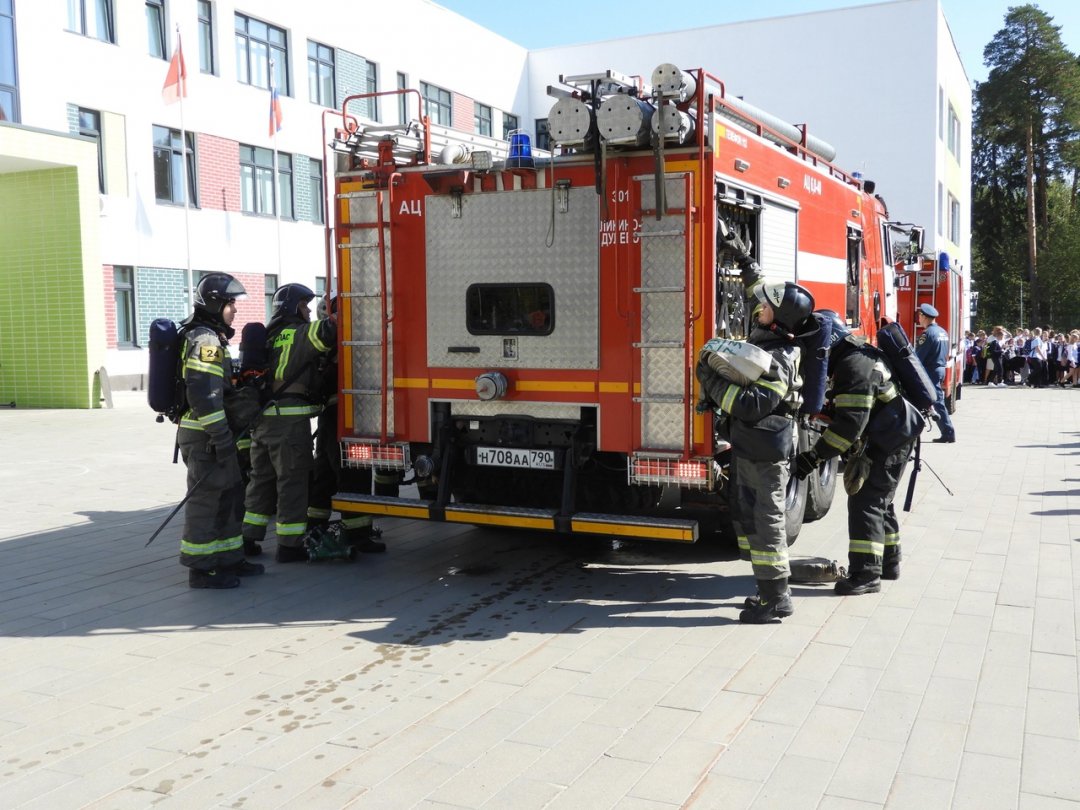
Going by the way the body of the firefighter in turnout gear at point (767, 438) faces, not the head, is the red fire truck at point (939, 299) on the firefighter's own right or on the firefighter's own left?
on the firefighter's own right

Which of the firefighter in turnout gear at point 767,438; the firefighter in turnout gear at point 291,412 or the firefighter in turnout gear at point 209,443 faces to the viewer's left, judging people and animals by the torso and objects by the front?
the firefighter in turnout gear at point 767,438

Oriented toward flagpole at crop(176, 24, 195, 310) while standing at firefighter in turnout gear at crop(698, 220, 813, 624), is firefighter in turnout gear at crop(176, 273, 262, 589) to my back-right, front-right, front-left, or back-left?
front-left

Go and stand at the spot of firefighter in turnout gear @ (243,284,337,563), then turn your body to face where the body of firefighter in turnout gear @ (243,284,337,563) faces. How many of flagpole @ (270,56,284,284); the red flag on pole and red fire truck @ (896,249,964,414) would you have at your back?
0

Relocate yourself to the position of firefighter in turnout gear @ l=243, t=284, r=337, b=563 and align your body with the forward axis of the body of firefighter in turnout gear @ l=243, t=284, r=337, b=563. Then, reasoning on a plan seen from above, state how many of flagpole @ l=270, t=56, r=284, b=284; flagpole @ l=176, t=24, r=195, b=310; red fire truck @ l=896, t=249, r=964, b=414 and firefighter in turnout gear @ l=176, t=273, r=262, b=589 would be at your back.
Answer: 1

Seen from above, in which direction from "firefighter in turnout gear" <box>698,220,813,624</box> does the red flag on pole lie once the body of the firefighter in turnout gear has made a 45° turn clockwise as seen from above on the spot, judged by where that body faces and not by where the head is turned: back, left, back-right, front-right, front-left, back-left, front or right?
front

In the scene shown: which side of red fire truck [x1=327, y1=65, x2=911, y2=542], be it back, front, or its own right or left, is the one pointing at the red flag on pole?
left

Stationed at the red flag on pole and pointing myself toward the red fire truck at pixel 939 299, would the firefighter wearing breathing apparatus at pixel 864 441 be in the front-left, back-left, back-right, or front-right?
front-right

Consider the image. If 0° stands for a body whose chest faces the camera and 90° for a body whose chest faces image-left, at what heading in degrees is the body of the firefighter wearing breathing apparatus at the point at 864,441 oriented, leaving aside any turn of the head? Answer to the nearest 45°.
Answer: approximately 90°

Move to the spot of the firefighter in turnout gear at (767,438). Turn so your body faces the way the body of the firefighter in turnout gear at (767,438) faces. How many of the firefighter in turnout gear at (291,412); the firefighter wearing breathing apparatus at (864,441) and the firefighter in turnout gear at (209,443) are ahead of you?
2

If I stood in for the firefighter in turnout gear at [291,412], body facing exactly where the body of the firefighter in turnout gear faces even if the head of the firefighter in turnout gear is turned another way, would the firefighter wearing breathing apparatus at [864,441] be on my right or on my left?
on my right

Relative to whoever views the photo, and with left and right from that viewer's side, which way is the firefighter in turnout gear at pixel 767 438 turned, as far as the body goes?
facing to the left of the viewer

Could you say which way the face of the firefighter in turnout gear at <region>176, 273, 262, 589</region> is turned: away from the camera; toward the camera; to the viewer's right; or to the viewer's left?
to the viewer's right

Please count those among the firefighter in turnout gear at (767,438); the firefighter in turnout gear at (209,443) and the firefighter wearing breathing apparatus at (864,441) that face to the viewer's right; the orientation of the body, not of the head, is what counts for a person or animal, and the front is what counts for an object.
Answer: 1

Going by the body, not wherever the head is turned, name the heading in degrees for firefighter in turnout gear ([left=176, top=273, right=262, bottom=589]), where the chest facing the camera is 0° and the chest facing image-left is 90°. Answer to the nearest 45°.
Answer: approximately 270°
